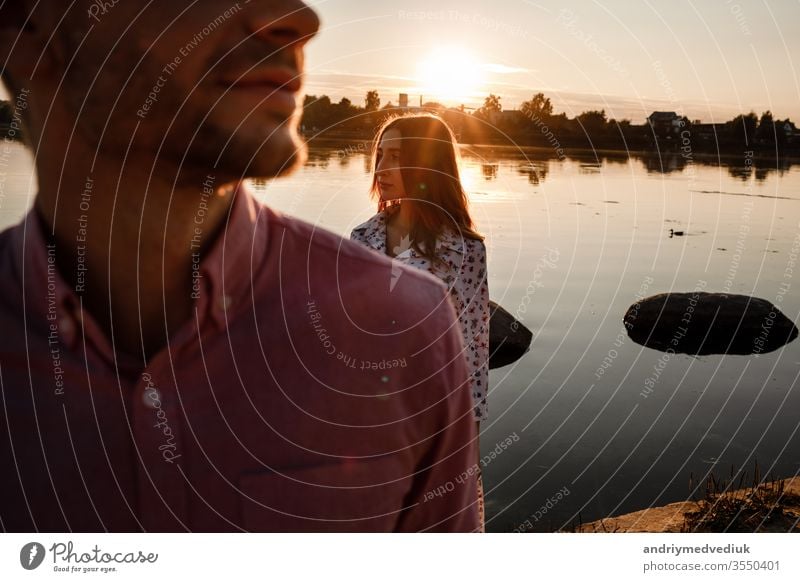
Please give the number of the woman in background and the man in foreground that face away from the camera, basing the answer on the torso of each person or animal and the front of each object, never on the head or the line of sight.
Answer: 0

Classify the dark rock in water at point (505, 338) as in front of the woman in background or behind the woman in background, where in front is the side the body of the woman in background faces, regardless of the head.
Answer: behind

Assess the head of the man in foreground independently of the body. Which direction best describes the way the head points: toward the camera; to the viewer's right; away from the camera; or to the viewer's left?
to the viewer's right

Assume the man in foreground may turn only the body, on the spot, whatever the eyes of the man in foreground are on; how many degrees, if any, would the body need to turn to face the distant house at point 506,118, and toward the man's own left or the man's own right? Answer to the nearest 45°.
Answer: approximately 135° to the man's own left

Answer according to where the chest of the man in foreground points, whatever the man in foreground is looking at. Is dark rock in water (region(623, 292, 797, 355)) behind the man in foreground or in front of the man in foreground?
behind

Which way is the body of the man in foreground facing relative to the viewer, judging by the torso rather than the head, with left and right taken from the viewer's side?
facing the viewer

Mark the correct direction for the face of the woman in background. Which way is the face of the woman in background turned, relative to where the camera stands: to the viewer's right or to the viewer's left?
to the viewer's left

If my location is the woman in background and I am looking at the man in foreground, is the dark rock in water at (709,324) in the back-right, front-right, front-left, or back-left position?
back-left

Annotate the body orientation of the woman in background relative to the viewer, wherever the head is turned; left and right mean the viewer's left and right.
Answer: facing the viewer and to the left of the viewer

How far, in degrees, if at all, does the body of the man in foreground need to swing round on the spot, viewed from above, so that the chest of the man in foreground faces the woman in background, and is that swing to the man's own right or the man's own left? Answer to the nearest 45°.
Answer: approximately 135° to the man's own left
